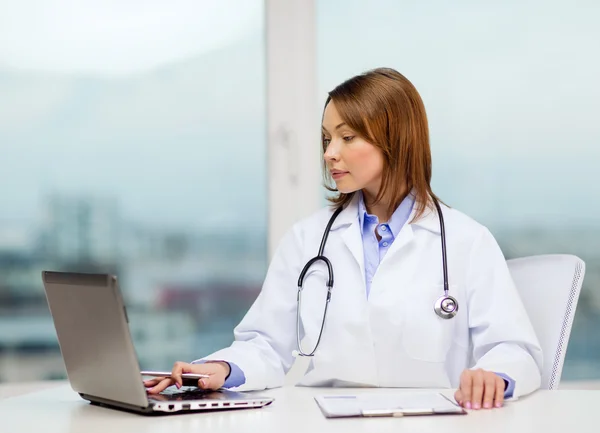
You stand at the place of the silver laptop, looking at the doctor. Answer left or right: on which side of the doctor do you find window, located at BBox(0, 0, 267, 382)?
left

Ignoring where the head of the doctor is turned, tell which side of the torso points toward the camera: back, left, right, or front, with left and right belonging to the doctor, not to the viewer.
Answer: front

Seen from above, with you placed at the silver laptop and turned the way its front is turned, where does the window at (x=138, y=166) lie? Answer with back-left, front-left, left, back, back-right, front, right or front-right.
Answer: front-left

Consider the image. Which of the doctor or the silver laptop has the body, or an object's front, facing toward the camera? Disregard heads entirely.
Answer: the doctor

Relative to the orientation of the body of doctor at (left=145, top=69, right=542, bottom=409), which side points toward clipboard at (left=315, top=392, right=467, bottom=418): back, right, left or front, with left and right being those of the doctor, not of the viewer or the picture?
front

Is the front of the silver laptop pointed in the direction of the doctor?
yes

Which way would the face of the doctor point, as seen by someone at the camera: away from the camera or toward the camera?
toward the camera

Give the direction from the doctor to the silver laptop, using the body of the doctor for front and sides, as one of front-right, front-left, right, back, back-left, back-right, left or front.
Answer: front-right

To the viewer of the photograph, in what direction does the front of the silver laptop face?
facing away from the viewer and to the right of the viewer

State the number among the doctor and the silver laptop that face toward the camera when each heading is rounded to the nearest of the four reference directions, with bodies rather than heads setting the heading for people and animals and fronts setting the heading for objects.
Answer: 1

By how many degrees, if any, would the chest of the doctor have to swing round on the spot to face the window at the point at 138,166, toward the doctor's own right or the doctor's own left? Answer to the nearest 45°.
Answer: approximately 135° to the doctor's own right
